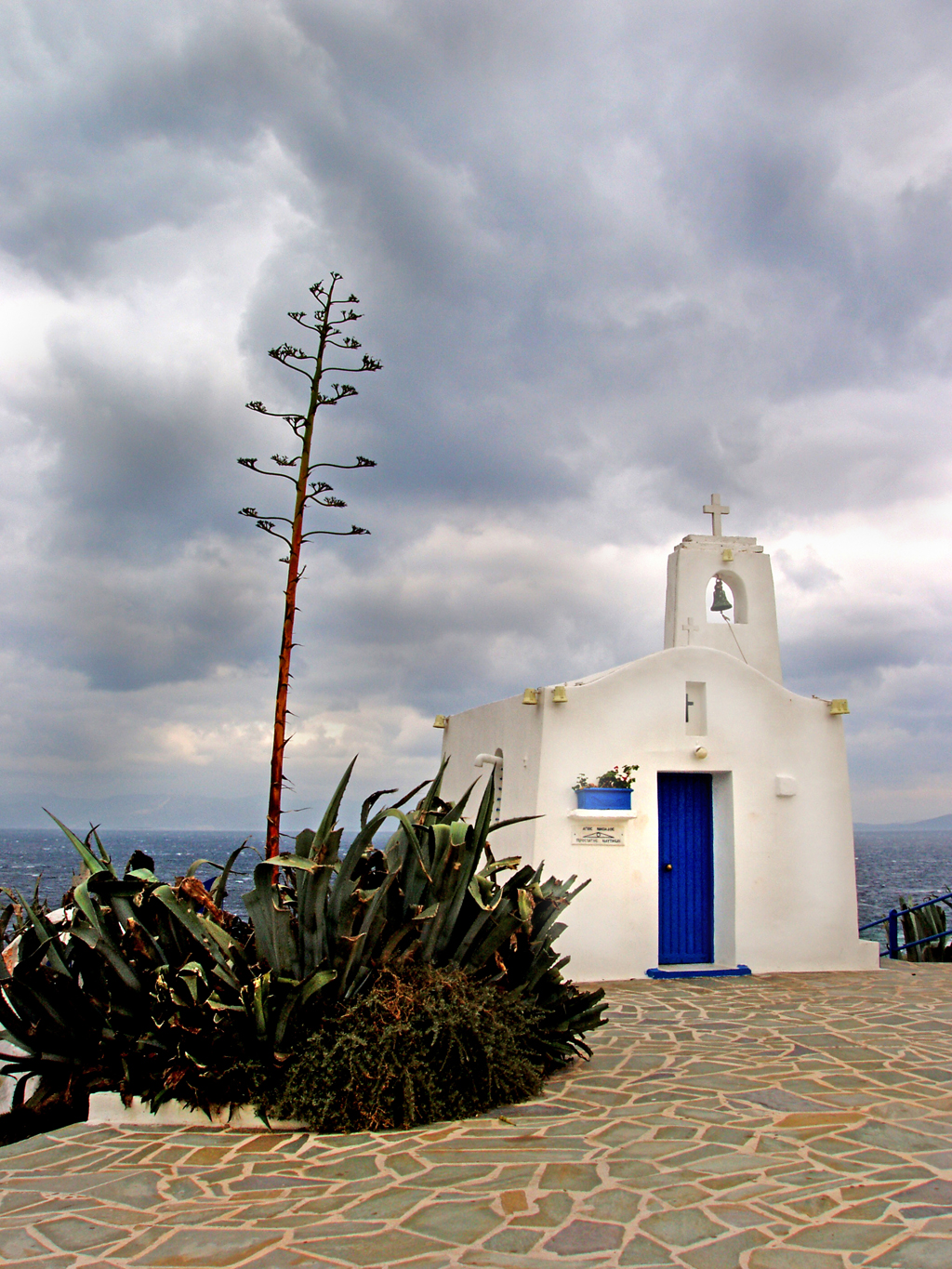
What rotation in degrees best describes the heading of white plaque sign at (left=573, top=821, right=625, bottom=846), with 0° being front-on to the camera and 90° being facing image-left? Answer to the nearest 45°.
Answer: approximately 0°

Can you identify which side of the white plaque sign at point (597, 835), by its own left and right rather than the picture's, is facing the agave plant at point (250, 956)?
front

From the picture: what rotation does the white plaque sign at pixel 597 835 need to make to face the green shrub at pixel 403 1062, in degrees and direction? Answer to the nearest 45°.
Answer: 0° — it already faces it

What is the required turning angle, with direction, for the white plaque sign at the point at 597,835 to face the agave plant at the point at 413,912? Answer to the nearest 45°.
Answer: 0° — it already faces it
